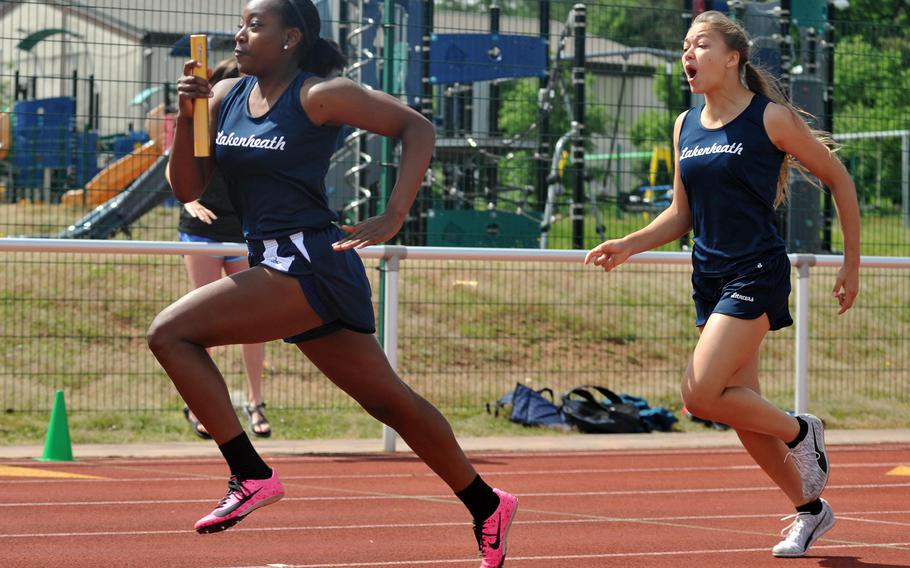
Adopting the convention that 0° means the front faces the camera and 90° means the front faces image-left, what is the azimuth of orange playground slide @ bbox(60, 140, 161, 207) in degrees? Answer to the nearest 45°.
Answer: approximately 90°

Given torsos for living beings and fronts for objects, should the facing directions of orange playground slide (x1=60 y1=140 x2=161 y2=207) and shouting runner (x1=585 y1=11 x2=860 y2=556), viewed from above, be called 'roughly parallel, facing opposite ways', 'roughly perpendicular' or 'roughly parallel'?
roughly parallel

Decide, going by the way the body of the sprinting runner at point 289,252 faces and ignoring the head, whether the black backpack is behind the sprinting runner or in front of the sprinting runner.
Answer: behind

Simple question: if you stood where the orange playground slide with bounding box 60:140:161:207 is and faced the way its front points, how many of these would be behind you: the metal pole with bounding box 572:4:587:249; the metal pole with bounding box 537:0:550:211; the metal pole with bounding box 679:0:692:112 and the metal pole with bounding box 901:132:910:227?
4

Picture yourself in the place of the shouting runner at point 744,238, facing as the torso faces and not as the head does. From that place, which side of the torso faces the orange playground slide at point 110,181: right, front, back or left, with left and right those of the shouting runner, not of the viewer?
right

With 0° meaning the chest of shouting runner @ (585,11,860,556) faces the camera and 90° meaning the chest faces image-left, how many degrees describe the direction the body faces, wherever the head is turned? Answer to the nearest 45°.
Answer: approximately 45°

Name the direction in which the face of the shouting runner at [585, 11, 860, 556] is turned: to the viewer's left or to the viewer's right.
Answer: to the viewer's left

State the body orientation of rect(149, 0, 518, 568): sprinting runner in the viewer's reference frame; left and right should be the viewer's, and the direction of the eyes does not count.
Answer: facing the viewer and to the left of the viewer

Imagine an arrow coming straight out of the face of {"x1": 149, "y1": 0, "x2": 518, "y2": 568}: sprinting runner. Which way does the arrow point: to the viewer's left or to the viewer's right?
to the viewer's left

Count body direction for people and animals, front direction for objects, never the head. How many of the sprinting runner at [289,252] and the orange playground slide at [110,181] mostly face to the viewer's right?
0
